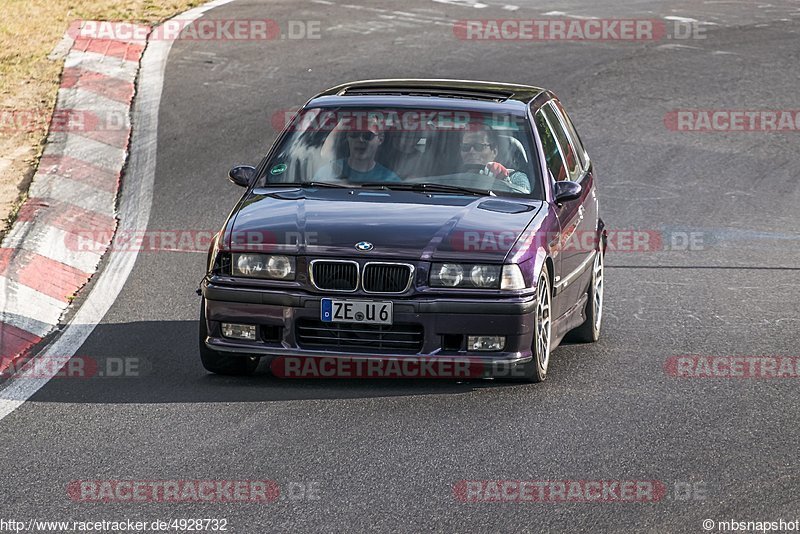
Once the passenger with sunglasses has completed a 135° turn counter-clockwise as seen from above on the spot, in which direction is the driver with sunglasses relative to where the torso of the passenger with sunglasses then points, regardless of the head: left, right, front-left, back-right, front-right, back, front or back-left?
front-right

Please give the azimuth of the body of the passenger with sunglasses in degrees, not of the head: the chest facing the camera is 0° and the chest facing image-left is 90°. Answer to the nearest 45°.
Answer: approximately 0°
